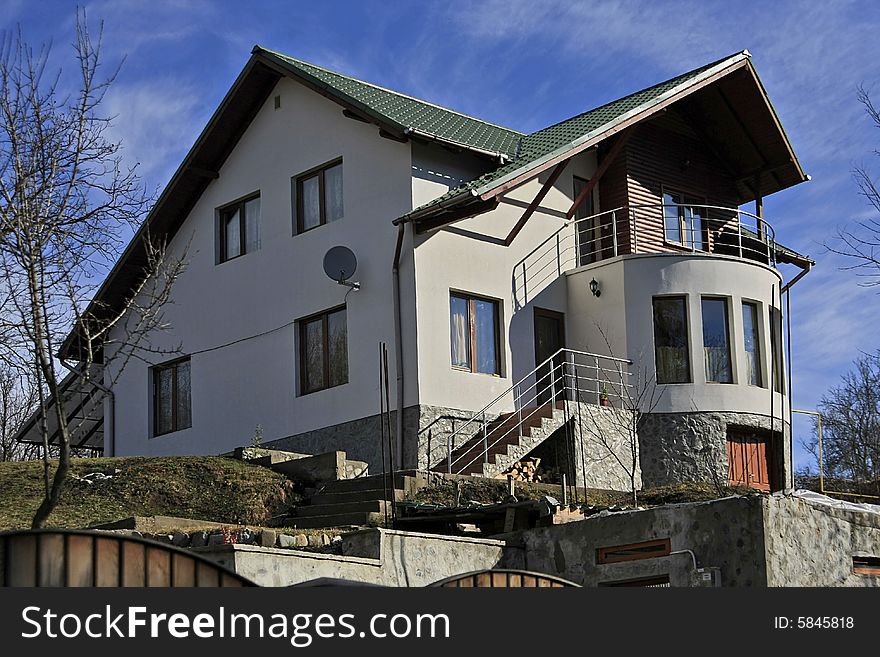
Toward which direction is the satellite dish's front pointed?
toward the camera

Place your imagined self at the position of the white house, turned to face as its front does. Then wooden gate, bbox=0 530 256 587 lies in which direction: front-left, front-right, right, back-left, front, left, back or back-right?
front-right

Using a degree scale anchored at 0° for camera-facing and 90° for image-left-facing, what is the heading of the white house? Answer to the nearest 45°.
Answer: approximately 315°

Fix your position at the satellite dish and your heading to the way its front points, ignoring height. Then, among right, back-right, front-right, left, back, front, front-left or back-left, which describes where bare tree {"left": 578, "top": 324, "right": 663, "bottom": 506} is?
left

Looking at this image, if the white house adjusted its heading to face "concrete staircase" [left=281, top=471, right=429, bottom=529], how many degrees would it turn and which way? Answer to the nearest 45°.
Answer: approximately 45° to its right

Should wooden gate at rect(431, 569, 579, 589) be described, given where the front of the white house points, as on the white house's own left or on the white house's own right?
on the white house's own right

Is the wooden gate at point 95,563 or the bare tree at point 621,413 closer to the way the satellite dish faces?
the wooden gate

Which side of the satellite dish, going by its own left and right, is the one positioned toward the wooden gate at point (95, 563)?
front

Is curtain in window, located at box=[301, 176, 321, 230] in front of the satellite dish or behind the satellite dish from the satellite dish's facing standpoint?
behind
